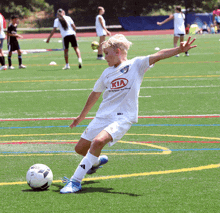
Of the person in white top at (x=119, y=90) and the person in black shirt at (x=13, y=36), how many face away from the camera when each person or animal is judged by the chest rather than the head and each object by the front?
0

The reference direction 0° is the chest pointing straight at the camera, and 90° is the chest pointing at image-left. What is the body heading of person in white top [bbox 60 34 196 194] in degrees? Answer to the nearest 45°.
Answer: approximately 45°

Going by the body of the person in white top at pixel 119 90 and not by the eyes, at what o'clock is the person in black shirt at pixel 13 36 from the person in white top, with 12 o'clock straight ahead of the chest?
The person in black shirt is roughly at 4 o'clock from the person in white top.

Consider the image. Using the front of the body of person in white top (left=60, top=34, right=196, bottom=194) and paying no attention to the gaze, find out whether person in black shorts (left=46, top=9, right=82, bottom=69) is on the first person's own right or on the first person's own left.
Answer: on the first person's own right

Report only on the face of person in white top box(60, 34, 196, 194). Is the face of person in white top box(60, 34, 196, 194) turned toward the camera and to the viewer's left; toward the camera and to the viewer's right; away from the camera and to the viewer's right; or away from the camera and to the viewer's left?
toward the camera and to the viewer's left

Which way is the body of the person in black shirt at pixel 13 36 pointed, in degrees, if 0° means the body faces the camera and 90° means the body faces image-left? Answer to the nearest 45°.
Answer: approximately 315°
